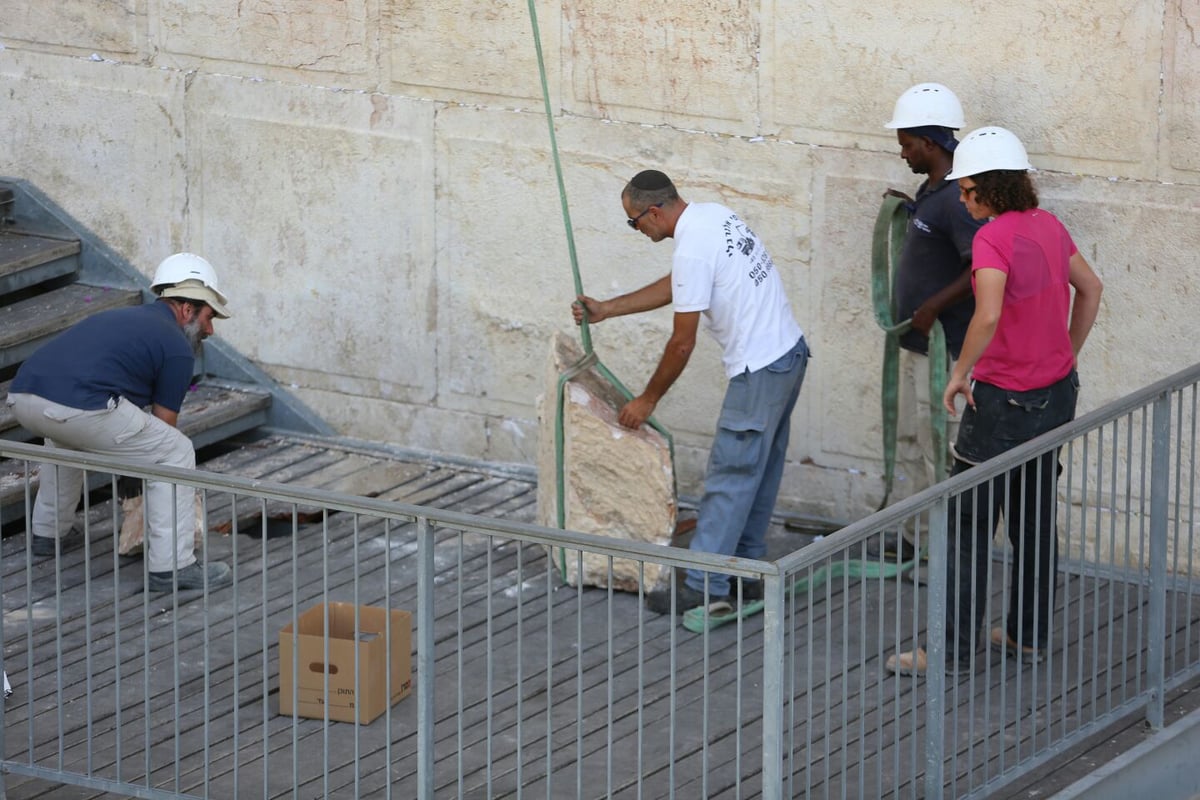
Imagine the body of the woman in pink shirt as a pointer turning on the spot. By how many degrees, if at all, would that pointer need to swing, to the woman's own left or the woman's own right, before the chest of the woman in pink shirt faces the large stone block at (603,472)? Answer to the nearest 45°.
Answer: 0° — they already face it

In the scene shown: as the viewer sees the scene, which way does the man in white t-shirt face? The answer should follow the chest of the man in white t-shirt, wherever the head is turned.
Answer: to the viewer's left

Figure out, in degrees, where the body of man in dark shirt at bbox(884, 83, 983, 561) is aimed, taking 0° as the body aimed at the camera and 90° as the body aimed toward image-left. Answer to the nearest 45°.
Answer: approximately 45°

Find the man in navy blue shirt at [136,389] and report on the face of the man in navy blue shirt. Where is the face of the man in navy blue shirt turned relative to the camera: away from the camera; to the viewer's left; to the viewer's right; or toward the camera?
to the viewer's right

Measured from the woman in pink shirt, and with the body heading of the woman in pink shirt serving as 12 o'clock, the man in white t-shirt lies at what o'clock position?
The man in white t-shirt is roughly at 12 o'clock from the woman in pink shirt.

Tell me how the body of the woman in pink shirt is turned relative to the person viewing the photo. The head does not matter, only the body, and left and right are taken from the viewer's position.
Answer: facing away from the viewer and to the left of the viewer

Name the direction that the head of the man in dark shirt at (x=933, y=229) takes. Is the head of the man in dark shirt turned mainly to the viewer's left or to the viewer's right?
to the viewer's left

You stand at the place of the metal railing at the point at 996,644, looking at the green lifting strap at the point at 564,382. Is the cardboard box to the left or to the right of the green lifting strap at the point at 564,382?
left
